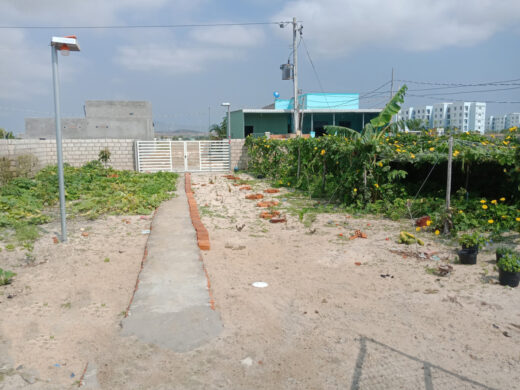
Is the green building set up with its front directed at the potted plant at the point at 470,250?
yes

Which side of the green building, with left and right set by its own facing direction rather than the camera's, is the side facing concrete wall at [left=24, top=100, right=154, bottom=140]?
right

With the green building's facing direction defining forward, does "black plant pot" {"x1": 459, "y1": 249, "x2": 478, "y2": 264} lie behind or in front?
in front

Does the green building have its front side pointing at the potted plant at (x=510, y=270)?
yes

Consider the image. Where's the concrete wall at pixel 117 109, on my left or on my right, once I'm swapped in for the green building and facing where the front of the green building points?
on my right

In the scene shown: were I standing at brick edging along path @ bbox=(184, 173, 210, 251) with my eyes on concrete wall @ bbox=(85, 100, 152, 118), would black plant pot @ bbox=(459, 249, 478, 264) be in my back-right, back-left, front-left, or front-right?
back-right

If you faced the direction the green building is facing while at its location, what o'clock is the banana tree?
The banana tree is roughly at 12 o'clock from the green building.

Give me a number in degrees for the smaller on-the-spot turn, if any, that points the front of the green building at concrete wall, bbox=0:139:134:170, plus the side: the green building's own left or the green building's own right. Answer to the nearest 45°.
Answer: approximately 45° to the green building's own right

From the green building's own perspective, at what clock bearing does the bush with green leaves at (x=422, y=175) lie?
The bush with green leaves is roughly at 12 o'clock from the green building.

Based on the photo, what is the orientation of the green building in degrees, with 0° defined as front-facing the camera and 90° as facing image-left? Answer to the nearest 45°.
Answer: approximately 0°

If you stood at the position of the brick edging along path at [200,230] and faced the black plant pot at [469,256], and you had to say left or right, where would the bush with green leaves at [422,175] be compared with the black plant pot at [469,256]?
left

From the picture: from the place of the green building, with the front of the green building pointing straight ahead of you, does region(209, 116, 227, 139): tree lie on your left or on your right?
on your right

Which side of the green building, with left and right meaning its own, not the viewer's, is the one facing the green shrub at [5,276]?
front
